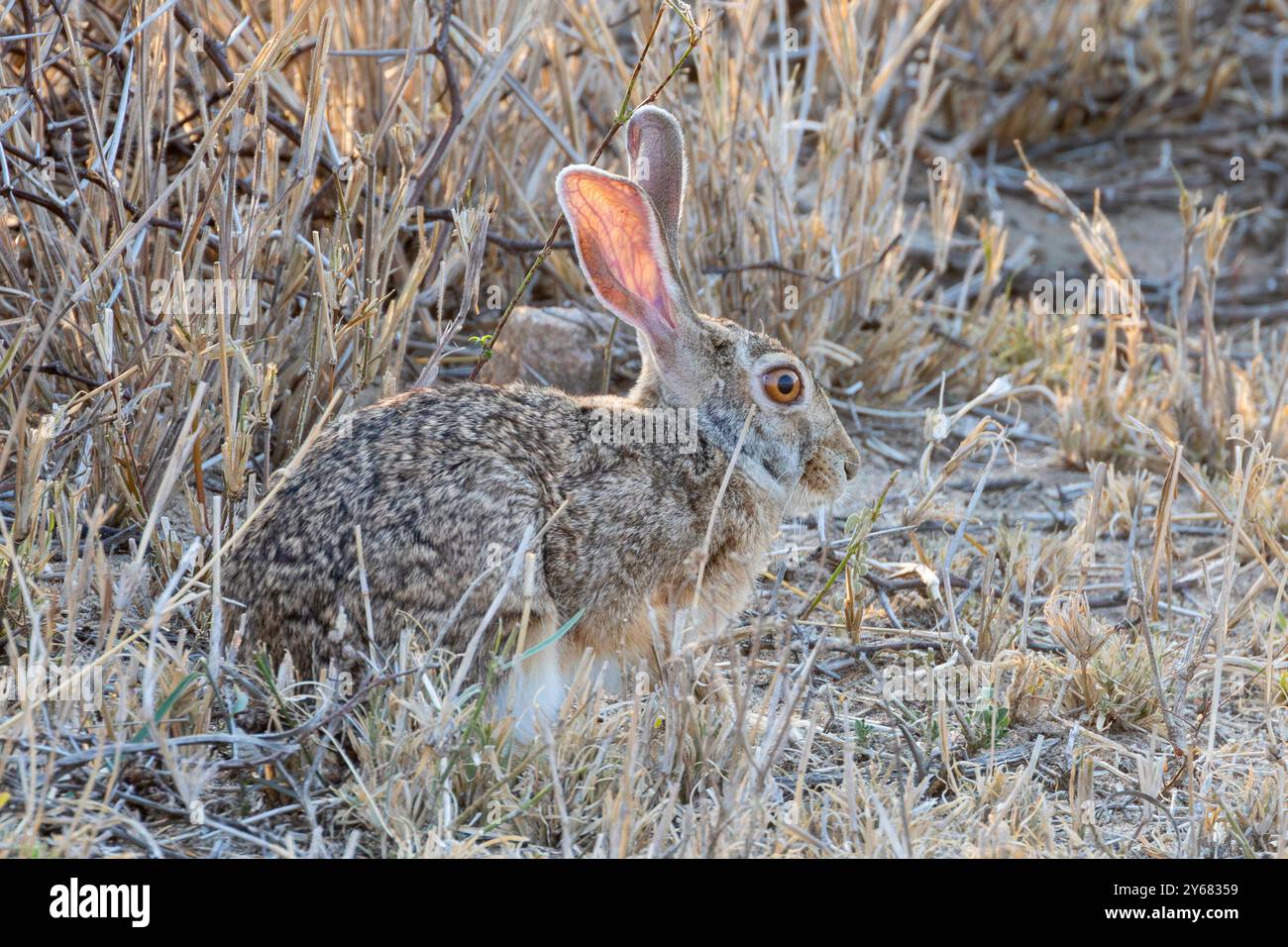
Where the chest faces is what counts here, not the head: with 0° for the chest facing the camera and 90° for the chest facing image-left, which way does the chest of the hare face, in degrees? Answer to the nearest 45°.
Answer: approximately 270°
